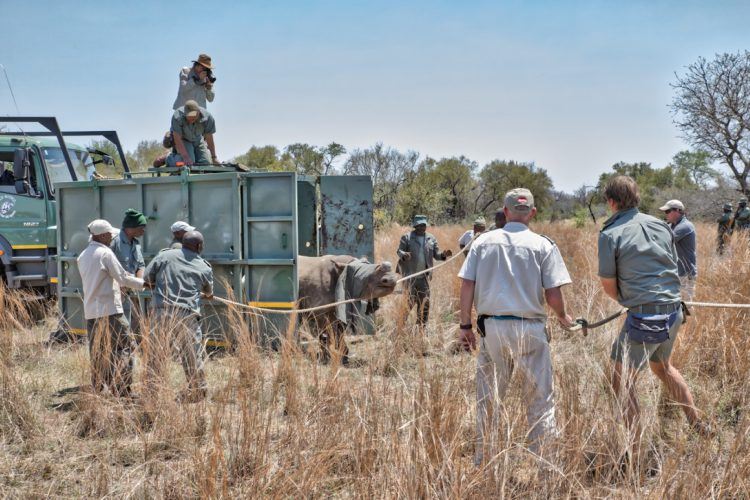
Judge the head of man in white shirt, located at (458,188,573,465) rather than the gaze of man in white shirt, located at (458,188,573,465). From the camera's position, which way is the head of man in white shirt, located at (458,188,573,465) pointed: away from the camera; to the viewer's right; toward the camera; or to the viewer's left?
away from the camera

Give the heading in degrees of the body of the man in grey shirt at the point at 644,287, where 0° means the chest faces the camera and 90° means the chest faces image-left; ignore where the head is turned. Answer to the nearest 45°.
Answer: approximately 180°

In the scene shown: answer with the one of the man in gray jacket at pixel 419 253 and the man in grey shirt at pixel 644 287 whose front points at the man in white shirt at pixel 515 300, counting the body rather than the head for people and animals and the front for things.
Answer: the man in gray jacket

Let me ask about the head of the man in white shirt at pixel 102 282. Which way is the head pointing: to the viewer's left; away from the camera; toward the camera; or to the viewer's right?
to the viewer's right

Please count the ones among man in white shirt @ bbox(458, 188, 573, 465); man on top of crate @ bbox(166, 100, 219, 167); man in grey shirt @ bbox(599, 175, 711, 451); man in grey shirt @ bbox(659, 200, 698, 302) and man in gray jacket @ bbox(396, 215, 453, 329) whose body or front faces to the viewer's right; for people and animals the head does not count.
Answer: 0

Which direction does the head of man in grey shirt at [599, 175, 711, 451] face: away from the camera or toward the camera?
away from the camera

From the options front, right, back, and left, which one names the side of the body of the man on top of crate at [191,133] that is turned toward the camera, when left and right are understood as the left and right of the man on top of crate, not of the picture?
front

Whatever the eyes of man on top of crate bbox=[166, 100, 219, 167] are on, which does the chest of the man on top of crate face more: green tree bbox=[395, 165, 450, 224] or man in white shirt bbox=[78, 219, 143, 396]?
the man in white shirt

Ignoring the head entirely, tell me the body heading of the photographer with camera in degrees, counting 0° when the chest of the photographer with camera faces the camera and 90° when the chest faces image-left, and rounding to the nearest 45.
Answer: approximately 315°

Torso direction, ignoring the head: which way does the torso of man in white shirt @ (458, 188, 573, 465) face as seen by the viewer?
away from the camera

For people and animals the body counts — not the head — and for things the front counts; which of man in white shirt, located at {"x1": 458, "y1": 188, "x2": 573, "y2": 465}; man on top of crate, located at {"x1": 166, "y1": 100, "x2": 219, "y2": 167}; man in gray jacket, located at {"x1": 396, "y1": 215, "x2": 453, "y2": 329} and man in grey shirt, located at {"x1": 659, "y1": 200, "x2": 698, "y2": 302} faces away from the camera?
the man in white shirt

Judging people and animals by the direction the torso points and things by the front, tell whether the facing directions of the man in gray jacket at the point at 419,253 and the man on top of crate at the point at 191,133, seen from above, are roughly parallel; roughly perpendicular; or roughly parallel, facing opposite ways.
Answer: roughly parallel
